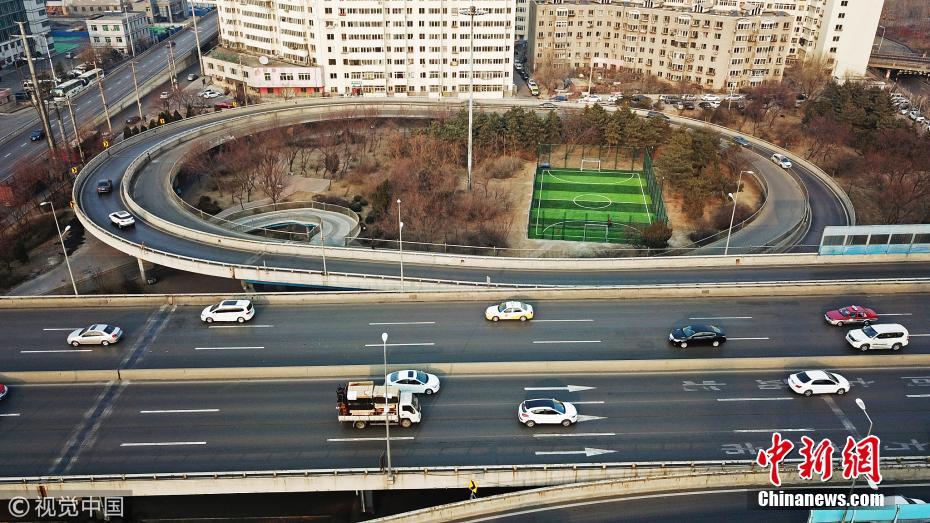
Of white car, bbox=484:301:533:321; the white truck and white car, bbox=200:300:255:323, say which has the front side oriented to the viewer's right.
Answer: the white truck

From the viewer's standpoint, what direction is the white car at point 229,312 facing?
to the viewer's left

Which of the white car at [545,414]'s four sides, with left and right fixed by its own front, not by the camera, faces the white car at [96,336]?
back

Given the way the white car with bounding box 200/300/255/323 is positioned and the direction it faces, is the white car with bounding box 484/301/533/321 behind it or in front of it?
behind

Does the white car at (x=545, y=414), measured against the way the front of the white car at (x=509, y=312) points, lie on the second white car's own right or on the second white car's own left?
on the second white car's own left

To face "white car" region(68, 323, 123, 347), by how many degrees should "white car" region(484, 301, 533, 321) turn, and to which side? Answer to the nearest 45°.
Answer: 0° — it already faces it

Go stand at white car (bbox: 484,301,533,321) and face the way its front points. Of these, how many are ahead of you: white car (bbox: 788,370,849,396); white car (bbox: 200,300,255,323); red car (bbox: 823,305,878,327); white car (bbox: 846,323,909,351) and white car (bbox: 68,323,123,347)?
2

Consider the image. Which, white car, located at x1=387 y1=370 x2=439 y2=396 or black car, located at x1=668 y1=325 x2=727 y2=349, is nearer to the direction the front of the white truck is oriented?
the black car

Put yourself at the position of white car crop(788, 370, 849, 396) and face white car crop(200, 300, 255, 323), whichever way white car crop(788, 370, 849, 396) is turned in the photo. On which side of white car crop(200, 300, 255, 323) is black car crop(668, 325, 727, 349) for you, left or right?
right

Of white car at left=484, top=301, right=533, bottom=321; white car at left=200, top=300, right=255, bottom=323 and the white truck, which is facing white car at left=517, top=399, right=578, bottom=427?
the white truck

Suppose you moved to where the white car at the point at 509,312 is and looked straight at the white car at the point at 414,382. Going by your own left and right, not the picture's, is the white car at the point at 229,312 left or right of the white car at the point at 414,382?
right

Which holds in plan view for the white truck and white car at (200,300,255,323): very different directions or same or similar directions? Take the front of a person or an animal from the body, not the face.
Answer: very different directions

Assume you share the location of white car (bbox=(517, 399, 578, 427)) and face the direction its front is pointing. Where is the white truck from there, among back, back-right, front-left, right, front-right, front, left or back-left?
back

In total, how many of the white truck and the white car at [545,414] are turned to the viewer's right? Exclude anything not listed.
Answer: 2

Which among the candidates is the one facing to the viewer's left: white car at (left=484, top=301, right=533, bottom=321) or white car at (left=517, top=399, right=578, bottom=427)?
white car at (left=484, top=301, right=533, bottom=321)

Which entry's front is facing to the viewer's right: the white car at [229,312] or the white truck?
the white truck

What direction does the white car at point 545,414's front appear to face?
to the viewer's right

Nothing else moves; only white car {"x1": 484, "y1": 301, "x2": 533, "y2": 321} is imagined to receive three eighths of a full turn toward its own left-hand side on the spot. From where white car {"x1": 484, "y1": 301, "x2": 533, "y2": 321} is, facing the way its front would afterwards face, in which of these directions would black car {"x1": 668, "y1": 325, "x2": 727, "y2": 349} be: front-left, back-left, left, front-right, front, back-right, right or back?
front-left

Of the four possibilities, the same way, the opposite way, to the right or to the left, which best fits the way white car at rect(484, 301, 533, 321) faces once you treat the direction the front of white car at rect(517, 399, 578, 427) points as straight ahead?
the opposite way
